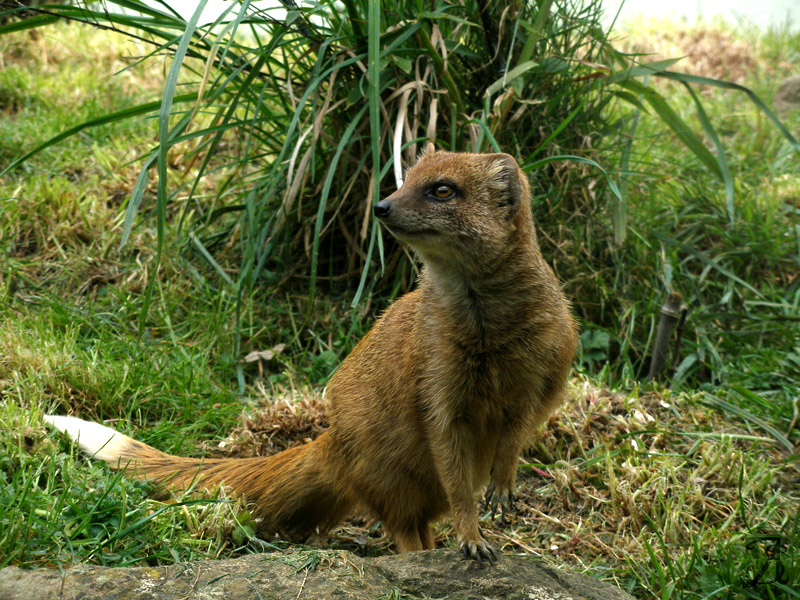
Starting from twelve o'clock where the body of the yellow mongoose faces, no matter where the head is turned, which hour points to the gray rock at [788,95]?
The gray rock is roughly at 9 o'clock from the yellow mongoose.

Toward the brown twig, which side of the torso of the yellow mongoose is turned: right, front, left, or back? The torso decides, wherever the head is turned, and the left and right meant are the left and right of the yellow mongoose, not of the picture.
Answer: left

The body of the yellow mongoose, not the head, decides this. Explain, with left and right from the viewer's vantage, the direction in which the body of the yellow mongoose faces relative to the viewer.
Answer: facing the viewer and to the right of the viewer

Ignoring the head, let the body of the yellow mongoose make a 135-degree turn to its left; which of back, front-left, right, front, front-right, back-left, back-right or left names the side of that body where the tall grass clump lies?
front
